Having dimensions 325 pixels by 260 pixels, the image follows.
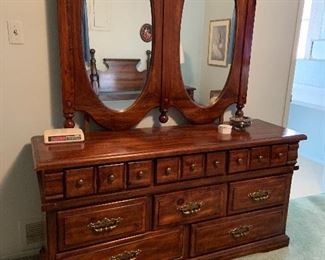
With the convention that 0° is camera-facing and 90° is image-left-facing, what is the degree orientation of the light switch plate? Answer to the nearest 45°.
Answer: approximately 0°

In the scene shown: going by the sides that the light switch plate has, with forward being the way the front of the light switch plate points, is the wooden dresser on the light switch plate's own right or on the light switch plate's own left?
on the light switch plate's own left
